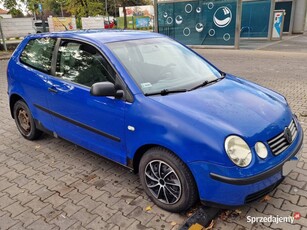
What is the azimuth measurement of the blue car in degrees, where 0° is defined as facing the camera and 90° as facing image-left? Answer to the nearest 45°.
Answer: approximately 315°

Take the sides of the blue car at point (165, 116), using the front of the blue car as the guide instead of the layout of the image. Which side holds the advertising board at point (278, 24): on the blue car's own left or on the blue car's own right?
on the blue car's own left

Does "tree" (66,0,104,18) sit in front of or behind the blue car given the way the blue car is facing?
behind

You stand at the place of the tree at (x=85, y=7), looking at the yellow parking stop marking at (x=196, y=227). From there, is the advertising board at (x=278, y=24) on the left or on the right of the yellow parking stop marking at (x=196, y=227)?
left
